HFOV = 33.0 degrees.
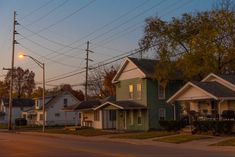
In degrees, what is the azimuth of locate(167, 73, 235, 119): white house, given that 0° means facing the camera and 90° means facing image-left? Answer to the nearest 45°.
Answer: approximately 45°

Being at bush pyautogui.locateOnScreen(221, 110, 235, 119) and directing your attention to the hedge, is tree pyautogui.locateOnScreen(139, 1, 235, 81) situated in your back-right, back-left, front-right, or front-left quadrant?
back-right

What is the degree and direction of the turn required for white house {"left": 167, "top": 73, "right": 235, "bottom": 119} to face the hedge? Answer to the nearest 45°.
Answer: approximately 45° to its left

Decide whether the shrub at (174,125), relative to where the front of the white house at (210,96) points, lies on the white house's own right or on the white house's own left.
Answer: on the white house's own right
